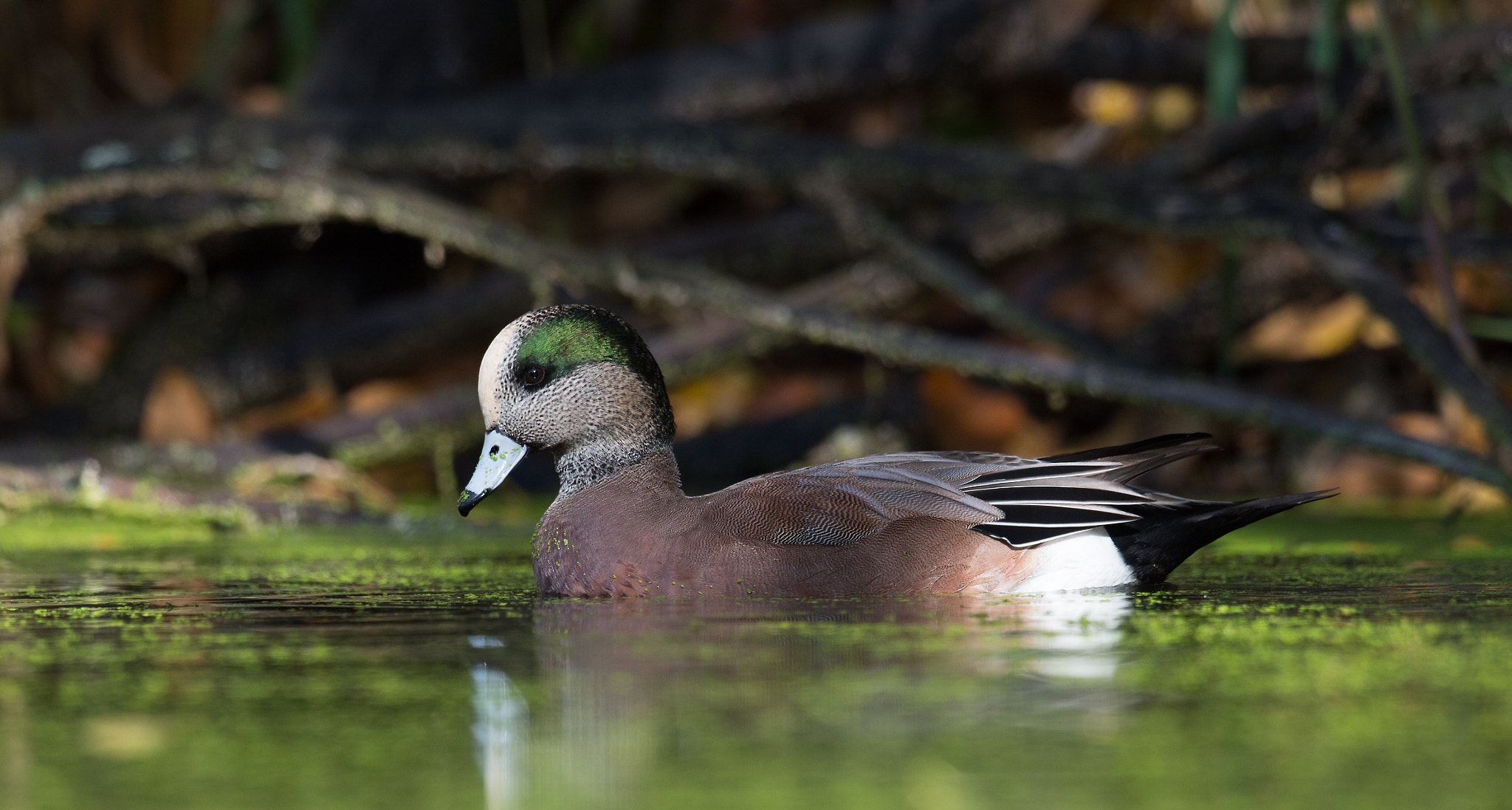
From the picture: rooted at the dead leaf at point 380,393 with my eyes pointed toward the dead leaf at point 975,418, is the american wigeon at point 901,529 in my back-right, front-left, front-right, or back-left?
front-right

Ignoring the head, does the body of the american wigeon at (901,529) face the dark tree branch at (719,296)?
no

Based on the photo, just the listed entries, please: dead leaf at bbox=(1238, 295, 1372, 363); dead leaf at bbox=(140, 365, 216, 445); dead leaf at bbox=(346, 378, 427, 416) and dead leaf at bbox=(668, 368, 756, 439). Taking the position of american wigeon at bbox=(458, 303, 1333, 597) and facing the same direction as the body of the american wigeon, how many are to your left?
0

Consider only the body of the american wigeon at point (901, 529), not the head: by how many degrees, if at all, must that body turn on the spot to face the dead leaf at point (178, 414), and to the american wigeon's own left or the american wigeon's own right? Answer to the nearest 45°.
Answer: approximately 45° to the american wigeon's own right

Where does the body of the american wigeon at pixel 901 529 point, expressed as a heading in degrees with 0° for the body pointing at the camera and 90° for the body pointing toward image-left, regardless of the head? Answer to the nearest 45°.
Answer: approximately 90°

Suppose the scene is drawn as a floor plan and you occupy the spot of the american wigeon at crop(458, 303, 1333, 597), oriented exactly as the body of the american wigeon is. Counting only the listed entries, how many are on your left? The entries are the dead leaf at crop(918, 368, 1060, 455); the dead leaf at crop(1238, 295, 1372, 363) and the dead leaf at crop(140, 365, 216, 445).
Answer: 0

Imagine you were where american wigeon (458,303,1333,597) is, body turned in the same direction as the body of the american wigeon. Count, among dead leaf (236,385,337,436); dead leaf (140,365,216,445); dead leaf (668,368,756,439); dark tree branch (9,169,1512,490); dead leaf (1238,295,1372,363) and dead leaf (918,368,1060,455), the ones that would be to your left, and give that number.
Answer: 0

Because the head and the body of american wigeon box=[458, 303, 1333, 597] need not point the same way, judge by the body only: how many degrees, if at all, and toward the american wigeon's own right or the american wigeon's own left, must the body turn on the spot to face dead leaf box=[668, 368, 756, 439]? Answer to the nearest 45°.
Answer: approximately 90° to the american wigeon's own right

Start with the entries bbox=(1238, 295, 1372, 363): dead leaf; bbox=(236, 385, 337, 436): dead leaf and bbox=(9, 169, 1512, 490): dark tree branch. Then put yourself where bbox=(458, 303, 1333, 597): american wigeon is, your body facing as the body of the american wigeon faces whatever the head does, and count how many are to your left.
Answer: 0

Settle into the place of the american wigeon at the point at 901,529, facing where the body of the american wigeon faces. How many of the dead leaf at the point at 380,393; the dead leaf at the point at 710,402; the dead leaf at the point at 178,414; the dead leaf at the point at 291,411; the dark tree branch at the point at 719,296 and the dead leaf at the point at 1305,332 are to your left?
0

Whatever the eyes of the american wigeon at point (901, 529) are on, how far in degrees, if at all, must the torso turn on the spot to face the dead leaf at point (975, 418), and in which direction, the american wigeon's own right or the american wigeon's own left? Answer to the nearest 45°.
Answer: approximately 90° to the american wigeon's own right
